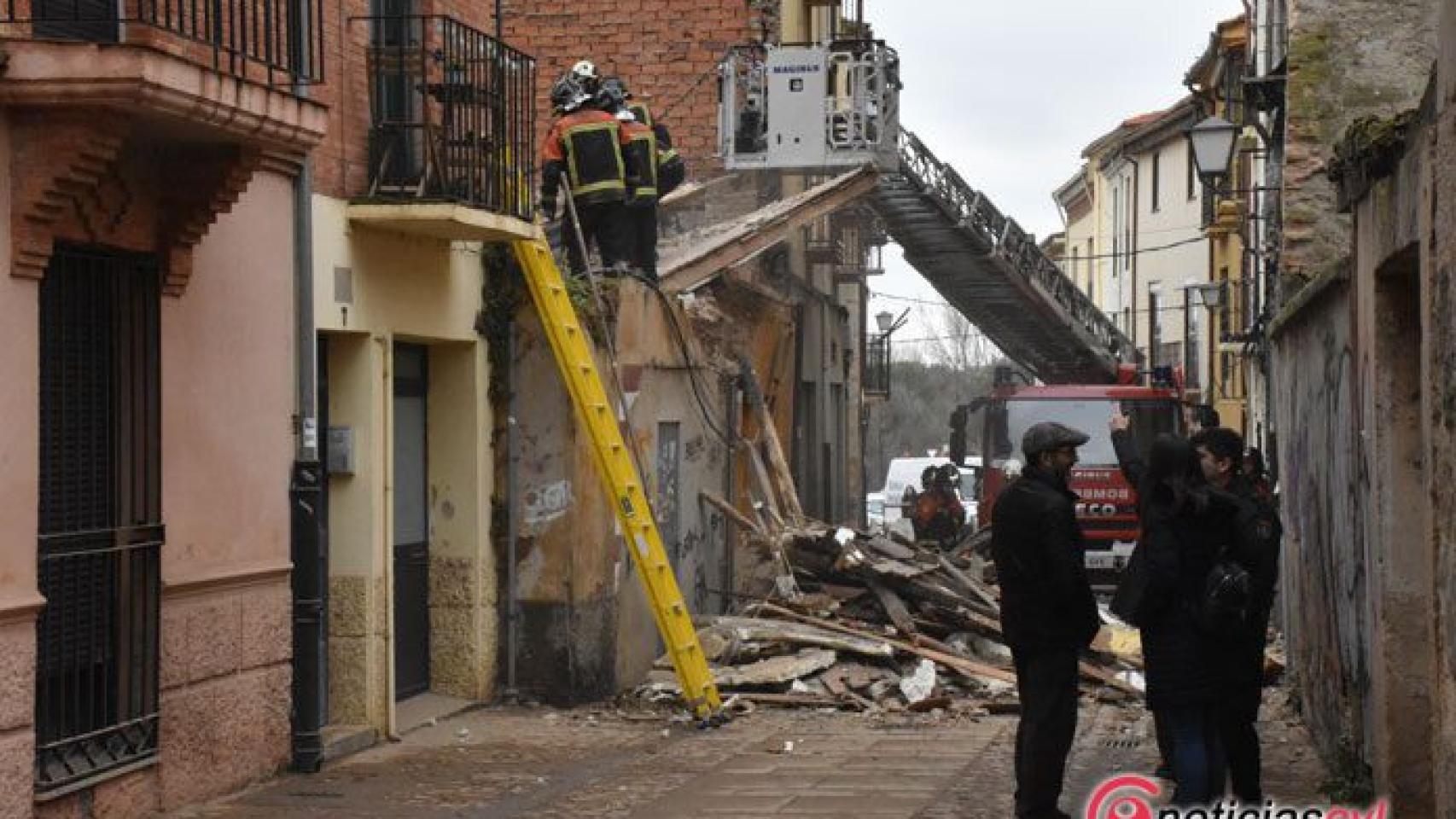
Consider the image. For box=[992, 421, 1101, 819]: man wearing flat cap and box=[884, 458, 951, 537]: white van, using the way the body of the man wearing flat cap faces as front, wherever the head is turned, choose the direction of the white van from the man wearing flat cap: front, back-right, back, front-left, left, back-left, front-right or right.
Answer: left

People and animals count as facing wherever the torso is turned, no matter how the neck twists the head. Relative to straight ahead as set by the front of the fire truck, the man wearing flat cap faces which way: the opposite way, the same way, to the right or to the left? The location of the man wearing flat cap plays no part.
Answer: to the left

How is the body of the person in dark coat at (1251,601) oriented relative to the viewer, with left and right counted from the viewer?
facing to the left of the viewer

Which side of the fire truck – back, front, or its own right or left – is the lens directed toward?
front

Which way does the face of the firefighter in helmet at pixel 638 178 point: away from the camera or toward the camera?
away from the camera

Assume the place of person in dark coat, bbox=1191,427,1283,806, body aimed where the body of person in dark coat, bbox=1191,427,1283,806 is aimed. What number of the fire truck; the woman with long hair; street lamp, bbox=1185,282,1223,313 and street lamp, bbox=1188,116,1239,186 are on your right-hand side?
3

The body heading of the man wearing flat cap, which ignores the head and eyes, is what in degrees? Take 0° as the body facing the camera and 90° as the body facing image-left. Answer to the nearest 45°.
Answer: approximately 270°

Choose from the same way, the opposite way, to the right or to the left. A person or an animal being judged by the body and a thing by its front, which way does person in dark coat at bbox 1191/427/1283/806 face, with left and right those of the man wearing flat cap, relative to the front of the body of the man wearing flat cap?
the opposite way

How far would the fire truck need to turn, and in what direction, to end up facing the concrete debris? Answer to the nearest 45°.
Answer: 0° — it already faces it

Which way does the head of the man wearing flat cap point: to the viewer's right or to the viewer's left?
to the viewer's right

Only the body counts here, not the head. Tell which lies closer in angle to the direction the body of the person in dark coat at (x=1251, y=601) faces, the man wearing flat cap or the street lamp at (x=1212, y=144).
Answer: the man wearing flat cap

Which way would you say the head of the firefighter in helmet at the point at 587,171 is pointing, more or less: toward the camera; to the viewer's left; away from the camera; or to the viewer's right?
away from the camera

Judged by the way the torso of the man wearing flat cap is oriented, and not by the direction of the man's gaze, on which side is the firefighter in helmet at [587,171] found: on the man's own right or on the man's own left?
on the man's own left
